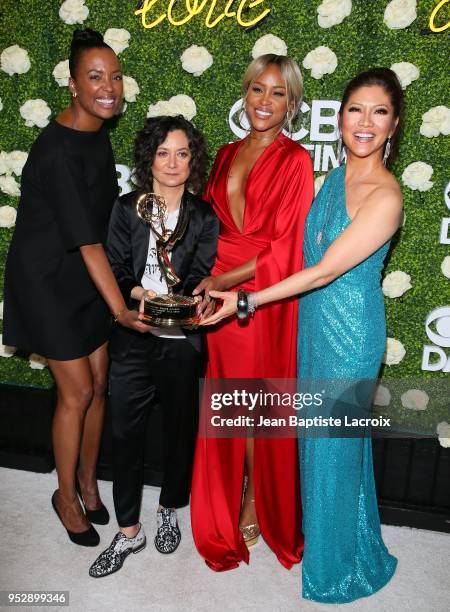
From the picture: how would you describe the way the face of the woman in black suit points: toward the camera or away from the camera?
toward the camera

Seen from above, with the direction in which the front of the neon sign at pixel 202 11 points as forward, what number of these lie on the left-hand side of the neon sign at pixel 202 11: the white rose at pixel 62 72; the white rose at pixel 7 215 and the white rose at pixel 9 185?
0

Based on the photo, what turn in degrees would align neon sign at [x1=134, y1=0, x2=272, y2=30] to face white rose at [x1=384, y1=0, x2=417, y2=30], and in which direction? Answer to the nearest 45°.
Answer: approximately 90° to its left

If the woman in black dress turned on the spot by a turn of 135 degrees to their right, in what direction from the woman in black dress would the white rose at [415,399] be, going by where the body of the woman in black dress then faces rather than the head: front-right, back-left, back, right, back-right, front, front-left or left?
back

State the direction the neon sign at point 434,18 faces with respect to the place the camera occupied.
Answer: facing the viewer

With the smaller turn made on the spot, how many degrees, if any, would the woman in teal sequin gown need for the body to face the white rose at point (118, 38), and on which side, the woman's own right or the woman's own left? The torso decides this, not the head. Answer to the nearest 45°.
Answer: approximately 90° to the woman's own right

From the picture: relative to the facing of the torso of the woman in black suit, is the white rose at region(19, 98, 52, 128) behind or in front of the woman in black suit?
behind

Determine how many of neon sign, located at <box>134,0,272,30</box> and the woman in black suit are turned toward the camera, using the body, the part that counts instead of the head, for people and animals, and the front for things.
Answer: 2

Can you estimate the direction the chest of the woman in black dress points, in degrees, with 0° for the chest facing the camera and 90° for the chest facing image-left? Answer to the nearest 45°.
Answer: approximately 315°

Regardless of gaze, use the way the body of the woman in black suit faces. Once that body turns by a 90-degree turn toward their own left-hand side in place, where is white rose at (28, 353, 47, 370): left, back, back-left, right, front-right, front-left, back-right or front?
back-left

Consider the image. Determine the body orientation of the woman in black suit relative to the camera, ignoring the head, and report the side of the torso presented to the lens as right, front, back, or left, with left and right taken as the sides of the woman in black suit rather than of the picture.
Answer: front

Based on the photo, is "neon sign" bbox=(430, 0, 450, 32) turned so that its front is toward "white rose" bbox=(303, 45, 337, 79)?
no

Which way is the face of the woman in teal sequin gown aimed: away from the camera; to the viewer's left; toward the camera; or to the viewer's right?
toward the camera

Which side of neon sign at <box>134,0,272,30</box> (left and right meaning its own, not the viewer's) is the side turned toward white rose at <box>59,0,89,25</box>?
right
